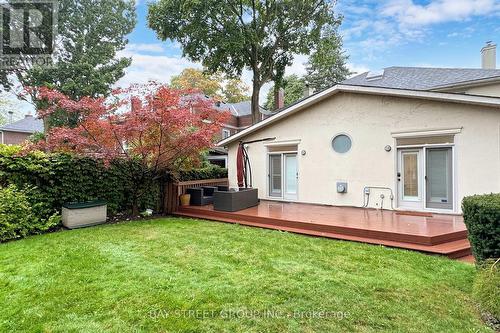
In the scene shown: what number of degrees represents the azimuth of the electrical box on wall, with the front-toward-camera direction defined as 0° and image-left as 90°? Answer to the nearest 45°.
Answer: approximately 0°

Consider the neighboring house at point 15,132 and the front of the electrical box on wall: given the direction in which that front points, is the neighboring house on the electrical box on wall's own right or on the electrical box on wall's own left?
on the electrical box on wall's own right

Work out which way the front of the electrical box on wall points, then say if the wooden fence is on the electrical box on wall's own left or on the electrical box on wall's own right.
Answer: on the electrical box on wall's own right

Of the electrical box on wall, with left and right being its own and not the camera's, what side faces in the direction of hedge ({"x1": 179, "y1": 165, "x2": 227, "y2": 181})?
right

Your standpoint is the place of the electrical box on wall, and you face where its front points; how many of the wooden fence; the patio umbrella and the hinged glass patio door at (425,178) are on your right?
2

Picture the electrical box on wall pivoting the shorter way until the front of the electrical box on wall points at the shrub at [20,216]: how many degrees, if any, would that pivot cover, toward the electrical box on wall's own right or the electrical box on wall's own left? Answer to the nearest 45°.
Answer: approximately 45° to the electrical box on wall's own right

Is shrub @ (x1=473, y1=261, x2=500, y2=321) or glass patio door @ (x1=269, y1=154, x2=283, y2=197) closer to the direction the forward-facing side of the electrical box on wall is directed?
the shrub

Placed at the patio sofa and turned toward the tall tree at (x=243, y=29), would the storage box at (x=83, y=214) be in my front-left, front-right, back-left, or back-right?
back-left

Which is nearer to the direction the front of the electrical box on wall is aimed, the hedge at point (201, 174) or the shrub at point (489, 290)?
the shrub

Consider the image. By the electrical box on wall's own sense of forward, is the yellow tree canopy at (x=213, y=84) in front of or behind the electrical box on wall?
behind

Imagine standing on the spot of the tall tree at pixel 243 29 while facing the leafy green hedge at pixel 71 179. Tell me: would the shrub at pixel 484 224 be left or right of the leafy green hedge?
left

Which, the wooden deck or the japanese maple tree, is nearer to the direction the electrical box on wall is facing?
the wooden deck

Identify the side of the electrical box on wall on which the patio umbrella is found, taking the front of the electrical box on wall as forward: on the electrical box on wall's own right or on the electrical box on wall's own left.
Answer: on the electrical box on wall's own right
